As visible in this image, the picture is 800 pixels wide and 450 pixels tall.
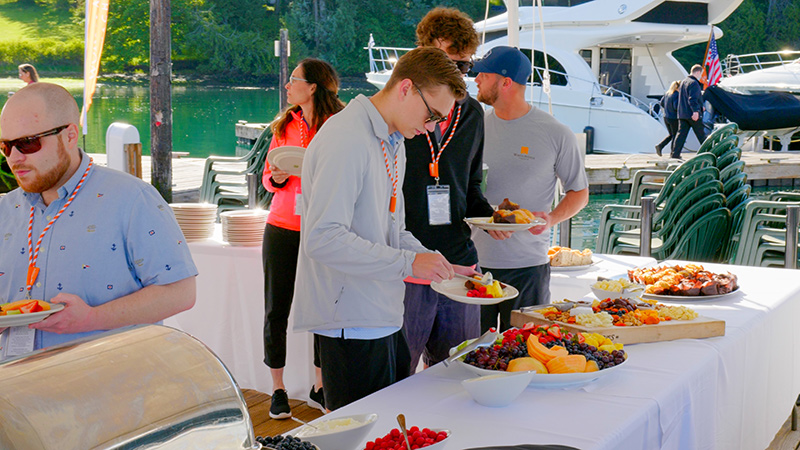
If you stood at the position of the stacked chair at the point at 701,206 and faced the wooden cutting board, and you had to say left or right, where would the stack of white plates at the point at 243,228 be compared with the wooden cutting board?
right

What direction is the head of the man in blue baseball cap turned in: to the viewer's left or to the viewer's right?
to the viewer's left

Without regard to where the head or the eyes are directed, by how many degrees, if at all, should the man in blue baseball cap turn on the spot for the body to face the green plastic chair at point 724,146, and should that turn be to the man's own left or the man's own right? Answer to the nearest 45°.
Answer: approximately 180°

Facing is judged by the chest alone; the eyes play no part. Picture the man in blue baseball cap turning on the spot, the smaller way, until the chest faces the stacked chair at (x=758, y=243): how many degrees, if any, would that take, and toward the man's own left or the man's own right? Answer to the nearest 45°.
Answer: approximately 180°

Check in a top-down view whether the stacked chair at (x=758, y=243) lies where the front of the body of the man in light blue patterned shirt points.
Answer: no

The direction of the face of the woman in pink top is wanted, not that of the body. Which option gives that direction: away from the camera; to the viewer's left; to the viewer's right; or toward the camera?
to the viewer's left

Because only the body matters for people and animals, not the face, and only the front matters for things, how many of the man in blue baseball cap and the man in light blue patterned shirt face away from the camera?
0

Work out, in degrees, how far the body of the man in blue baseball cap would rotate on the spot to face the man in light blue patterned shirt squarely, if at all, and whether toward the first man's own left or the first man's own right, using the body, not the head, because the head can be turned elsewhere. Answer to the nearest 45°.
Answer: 0° — they already face them

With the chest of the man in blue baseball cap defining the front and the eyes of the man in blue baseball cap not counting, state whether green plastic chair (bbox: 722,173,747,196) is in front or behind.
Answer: behind

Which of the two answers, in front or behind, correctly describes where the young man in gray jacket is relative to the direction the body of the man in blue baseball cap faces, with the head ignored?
in front

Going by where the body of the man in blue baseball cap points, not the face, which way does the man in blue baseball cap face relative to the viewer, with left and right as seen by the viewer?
facing the viewer and to the left of the viewer
